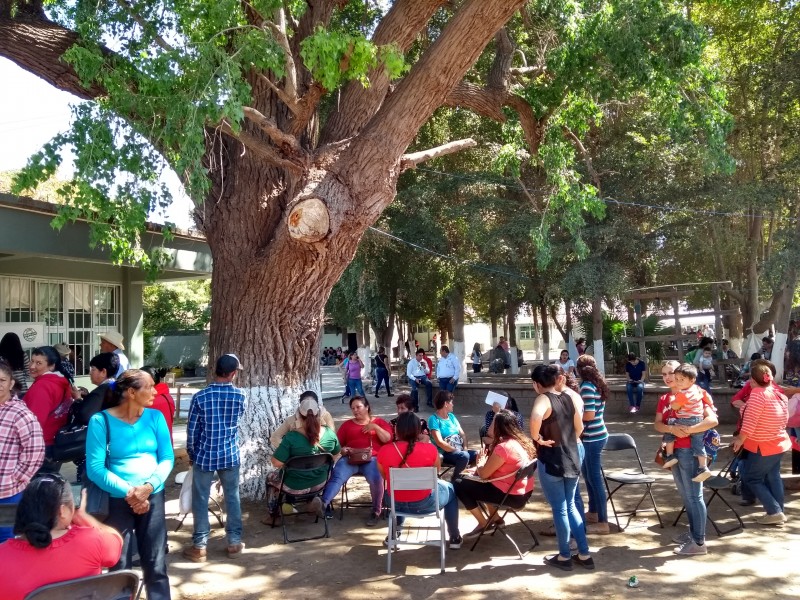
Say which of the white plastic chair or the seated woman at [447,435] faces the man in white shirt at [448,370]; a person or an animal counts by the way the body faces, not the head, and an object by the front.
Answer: the white plastic chair

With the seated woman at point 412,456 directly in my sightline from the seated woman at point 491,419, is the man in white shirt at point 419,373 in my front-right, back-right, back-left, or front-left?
back-right

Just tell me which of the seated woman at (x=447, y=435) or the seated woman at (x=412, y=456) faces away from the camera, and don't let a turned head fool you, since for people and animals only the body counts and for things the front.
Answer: the seated woman at (x=412, y=456)

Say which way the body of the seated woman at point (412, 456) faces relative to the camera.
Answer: away from the camera

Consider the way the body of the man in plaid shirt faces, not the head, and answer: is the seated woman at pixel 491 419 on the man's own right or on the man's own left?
on the man's own right

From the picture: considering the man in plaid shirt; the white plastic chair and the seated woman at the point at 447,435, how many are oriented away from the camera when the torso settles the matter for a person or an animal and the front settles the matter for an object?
2

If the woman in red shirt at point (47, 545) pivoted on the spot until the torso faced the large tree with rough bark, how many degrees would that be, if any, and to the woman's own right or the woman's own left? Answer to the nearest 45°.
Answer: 0° — they already face it

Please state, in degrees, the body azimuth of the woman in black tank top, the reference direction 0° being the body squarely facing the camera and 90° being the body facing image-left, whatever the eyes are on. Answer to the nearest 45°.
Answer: approximately 135°

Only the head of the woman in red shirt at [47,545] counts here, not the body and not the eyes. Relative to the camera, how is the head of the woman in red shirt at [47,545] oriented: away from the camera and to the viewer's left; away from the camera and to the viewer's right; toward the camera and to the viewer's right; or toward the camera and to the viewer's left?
away from the camera and to the viewer's right

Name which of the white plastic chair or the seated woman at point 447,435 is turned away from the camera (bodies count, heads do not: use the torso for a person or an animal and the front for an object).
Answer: the white plastic chair

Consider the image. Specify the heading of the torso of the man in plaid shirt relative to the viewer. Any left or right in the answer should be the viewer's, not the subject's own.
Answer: facing away from the viewer

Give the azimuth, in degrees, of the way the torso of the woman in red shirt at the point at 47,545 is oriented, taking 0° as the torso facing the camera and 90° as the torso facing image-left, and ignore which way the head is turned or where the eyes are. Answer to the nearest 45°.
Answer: approximately 225°

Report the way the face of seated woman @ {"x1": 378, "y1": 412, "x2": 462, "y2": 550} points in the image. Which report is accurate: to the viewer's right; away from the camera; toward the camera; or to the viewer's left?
away from the camera
